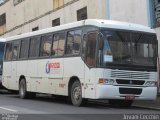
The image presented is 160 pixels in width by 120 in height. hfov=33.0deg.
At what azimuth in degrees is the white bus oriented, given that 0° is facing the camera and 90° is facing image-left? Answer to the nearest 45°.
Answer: approximately 315°

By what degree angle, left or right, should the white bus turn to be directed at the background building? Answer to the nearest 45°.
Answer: approximately 135° to its left
